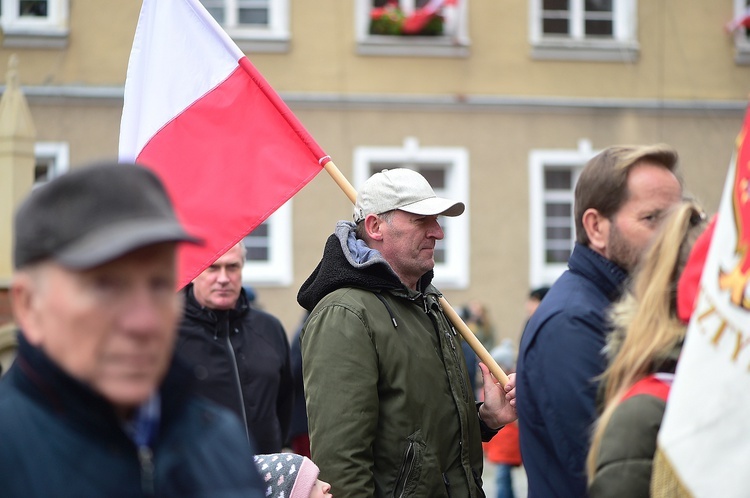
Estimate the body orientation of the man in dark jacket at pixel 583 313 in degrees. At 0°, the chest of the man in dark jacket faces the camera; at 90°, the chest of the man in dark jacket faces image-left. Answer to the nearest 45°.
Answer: approximately 270°

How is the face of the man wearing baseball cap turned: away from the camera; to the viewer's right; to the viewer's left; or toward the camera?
to the viewer's right

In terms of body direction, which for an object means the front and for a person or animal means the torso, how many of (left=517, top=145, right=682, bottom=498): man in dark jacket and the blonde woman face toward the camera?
0

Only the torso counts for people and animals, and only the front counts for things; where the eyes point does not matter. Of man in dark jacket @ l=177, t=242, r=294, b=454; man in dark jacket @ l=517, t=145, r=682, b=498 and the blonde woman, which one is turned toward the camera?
man in dark jacket @ l=177, t=242, r=294, b=454

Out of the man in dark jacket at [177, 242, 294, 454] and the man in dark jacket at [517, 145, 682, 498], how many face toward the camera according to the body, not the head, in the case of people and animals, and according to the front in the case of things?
1

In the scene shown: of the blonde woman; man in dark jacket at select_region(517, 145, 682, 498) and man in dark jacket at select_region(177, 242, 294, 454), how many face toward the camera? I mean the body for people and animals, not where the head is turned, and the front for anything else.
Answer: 1
